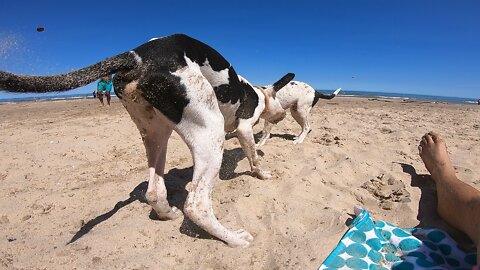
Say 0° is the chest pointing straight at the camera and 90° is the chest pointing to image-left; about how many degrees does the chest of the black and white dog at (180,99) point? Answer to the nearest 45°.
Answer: approximately 225°
